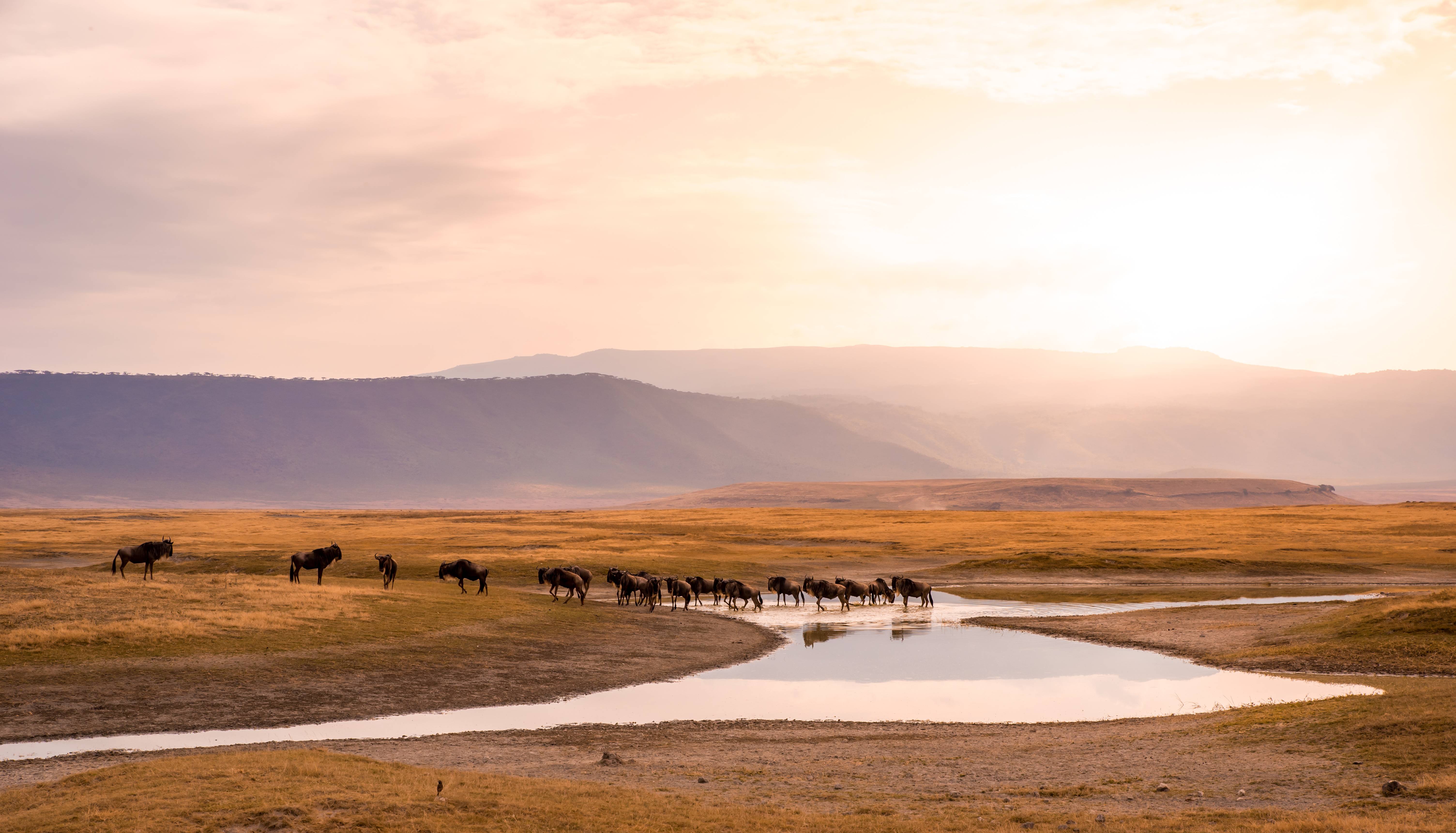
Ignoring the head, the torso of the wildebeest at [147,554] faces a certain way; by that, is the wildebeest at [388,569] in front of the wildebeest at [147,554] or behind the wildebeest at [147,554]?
in front

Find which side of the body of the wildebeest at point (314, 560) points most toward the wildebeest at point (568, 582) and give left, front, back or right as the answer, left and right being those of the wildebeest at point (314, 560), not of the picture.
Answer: front

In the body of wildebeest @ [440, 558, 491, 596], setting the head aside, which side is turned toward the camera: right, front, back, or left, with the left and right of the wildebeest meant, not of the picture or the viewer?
left

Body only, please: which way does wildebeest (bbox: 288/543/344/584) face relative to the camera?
to the viewer's right
